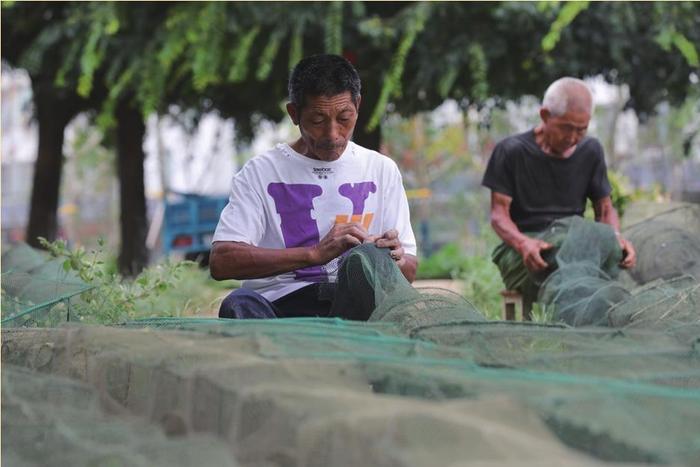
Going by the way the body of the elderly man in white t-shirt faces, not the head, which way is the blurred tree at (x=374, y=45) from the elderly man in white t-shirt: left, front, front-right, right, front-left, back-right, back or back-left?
back

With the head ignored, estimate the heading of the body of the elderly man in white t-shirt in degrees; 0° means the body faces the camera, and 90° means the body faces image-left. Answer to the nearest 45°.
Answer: approximately 0°

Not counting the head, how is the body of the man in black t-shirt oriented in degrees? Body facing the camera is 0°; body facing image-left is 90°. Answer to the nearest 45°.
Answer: approximately 315°

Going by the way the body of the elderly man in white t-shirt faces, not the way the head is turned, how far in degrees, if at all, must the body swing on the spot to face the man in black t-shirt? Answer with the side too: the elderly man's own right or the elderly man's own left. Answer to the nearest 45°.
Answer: approximately 135° to the elderly man's own left

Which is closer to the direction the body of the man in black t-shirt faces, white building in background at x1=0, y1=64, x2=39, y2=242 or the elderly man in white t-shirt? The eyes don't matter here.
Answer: the elderly man in white t-shirt

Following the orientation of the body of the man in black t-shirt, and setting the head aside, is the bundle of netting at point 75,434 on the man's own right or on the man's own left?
on the man's own right

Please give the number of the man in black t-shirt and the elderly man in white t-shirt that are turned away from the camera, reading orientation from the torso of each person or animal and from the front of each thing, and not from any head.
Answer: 0
